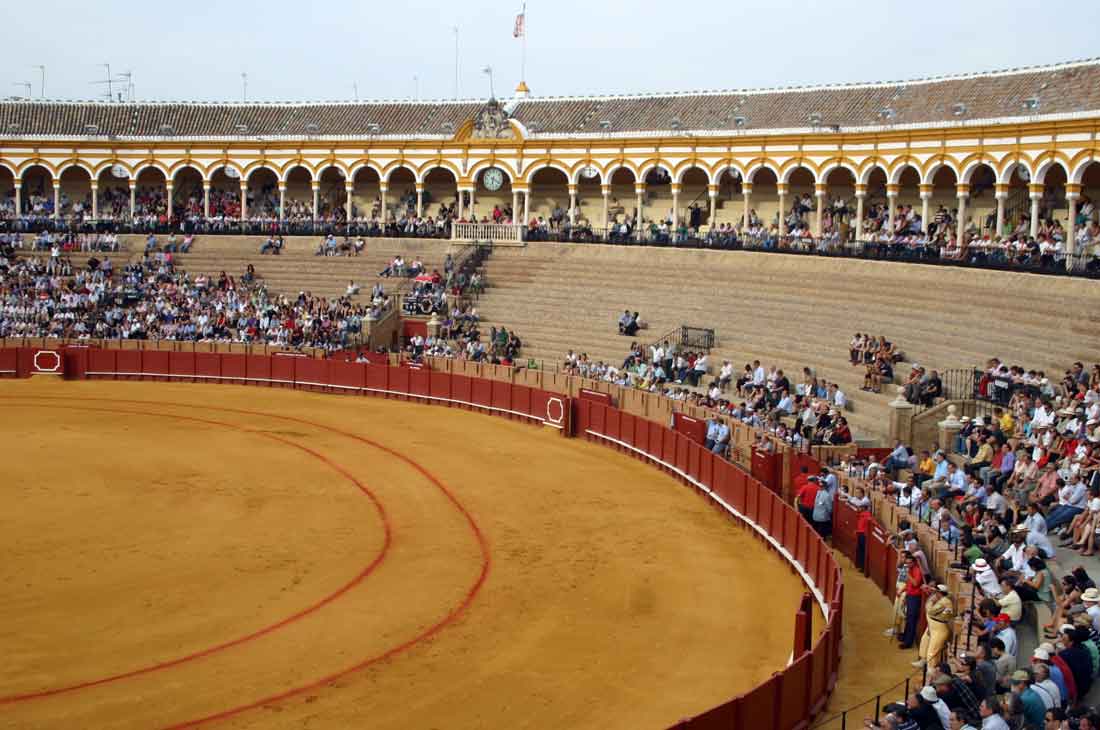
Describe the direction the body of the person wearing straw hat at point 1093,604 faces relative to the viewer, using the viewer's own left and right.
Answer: facing to the left of the viewer

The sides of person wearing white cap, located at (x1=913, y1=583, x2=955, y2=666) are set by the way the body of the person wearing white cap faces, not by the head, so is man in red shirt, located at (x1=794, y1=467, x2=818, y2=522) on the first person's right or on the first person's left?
on the first person's right

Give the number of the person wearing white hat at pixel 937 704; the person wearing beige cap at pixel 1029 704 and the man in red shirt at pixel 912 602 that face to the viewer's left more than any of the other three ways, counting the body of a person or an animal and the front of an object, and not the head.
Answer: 3

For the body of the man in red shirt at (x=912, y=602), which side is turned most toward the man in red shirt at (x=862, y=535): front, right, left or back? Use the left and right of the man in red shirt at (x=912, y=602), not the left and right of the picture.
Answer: right

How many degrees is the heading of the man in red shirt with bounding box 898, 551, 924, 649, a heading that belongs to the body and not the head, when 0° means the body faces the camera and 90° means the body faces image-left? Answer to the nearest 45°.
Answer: approximately 90°

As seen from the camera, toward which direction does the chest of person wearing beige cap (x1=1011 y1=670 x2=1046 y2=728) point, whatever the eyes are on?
to the viewer's left

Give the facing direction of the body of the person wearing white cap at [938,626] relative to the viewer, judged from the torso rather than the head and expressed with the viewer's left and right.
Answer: facing to the left of the viewer

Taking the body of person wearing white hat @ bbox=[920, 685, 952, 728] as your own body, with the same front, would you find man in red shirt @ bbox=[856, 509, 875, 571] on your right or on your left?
on your right

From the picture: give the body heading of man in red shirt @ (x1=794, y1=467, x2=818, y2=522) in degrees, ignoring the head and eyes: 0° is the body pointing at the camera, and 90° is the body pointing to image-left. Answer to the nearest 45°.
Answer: approximately 180°

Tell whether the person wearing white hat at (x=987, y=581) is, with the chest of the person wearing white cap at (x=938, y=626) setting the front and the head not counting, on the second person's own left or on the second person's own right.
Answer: on the second person's own right

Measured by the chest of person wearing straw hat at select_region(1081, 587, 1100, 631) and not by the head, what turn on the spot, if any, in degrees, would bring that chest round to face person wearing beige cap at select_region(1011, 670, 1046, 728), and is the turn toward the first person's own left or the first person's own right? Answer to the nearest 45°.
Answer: approximately 90° to the first person's own left
